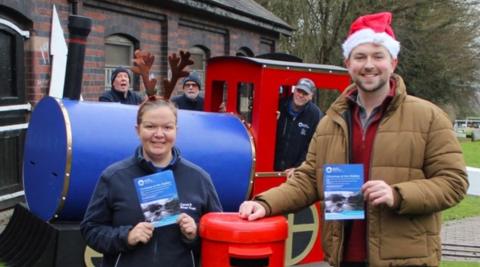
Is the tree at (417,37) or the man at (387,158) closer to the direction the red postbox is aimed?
the man

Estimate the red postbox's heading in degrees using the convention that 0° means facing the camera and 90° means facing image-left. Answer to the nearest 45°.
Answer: approximately 0°

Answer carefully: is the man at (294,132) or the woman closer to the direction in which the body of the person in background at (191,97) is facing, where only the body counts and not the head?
the woman

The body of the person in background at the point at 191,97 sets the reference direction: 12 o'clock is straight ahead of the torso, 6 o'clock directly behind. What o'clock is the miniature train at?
The miniature train is roughly at 12 o'clock from the person in background.

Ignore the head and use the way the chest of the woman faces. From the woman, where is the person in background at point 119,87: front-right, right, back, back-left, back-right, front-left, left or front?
back

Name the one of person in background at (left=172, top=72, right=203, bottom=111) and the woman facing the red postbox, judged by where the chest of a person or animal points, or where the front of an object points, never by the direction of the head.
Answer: the person in background

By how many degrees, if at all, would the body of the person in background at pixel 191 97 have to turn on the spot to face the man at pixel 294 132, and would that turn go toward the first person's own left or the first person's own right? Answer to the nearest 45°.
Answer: approximately 45° to the first person's own left

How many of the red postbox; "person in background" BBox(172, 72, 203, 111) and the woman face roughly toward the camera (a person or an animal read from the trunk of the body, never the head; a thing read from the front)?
3

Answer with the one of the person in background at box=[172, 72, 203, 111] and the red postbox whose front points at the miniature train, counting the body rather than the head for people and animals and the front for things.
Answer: the person in background

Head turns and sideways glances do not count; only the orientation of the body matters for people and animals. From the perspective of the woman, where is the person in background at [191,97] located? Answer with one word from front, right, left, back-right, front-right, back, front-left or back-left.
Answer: back

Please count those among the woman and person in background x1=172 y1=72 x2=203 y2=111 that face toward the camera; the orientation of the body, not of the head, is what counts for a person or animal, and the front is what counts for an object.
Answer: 2
